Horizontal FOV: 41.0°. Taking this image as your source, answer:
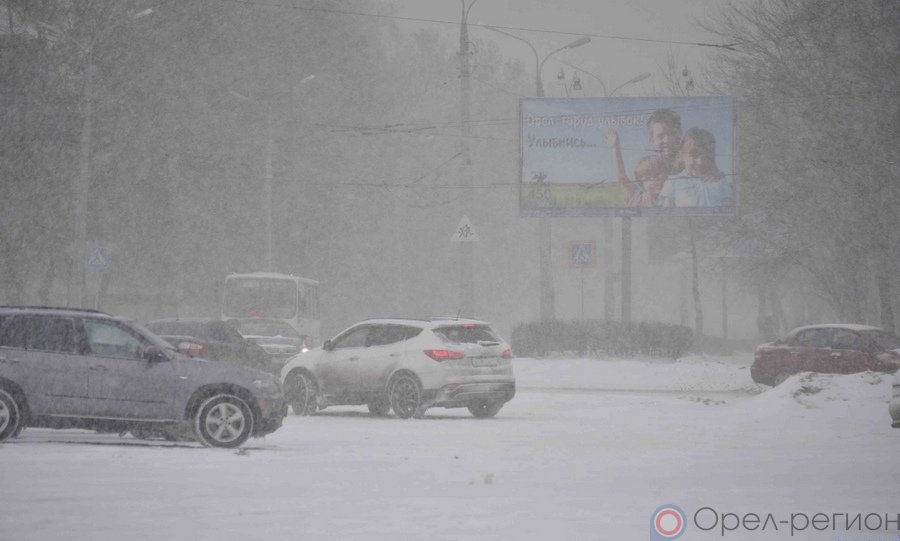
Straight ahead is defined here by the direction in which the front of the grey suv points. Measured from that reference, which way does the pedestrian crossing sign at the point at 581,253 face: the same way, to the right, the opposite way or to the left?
to the right

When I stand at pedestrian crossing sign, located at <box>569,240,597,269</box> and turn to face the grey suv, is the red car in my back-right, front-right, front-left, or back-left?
front-left

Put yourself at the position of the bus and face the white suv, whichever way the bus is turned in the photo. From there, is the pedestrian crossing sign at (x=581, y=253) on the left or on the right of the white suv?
left

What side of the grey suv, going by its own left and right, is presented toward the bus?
left

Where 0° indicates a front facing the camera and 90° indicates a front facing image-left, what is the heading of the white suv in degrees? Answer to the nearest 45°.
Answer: approximately 135°

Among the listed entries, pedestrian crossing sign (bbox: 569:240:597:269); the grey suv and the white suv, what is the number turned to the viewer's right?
1

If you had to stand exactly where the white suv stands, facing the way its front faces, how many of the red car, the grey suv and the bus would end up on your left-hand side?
1

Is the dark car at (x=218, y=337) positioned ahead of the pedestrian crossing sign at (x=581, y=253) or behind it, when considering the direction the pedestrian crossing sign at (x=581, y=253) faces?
ahead

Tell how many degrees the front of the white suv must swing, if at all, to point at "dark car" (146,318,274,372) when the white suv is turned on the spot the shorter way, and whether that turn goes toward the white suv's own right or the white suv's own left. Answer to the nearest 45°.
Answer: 0° — it already faces it

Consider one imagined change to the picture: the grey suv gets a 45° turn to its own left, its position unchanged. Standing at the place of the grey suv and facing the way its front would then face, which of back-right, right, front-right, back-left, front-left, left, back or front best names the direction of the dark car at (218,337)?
front-left

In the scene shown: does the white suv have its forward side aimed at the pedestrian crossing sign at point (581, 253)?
no

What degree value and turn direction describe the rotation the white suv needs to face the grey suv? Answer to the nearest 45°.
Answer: approximately 90° to its left

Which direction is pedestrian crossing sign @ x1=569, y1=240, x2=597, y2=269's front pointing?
toward the camera

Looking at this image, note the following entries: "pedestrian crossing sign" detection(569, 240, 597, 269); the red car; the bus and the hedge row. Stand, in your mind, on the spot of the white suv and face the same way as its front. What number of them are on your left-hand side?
0

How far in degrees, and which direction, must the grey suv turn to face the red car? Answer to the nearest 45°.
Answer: approximately 45° to its left

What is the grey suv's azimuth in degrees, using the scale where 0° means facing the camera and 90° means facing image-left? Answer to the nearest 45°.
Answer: approximately 270°
